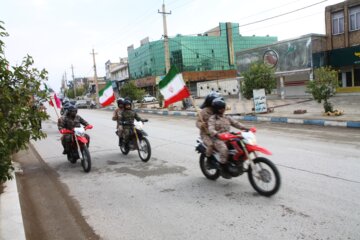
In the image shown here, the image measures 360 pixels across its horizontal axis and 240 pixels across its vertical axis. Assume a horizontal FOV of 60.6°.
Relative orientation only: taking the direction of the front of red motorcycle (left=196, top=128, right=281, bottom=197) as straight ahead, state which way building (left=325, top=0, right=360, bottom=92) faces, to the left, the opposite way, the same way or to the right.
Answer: to the right

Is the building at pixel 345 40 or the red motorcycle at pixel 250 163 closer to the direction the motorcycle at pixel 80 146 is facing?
the red motorcycle

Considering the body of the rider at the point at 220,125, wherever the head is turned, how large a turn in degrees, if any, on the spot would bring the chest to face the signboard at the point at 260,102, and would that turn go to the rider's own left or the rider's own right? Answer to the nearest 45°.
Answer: approximately 135° to the rider's own left

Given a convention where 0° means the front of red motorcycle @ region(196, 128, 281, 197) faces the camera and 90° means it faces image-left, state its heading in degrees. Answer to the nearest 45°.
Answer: approximately 315°

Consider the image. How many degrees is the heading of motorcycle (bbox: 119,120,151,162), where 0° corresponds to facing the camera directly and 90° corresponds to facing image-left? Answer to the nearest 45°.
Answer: approximately 315°

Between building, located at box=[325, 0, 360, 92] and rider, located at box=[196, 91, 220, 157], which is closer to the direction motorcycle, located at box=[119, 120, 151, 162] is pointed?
the rider

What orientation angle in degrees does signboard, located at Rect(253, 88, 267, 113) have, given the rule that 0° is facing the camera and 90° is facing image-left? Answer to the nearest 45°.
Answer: approximately 0°

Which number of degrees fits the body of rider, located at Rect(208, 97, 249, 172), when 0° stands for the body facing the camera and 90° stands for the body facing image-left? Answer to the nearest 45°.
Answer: approximately 315°

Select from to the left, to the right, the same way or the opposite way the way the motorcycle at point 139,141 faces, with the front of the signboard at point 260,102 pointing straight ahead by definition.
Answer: to the left

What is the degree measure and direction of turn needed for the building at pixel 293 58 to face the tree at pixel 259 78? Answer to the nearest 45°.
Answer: approximately 45° to its left

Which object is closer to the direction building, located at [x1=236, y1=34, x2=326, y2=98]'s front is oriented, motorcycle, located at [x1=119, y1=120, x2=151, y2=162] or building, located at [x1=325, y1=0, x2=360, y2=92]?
the motorcycle

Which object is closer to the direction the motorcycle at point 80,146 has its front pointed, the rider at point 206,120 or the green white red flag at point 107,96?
the rider

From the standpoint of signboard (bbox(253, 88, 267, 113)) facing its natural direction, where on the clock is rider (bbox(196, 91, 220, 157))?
The rider is roughly at 12 o'clock from the signboard.
